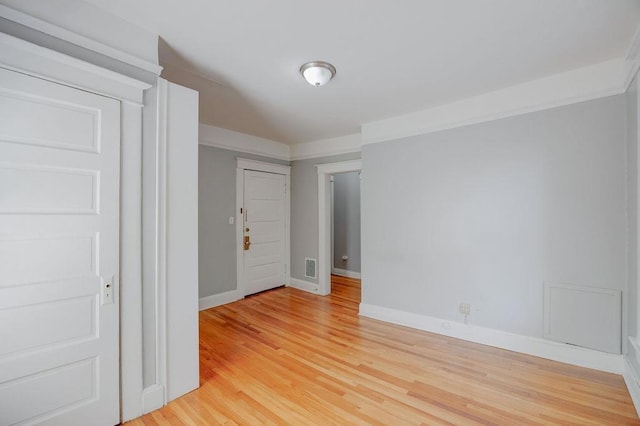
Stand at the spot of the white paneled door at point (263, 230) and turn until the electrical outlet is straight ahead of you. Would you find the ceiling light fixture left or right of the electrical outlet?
right

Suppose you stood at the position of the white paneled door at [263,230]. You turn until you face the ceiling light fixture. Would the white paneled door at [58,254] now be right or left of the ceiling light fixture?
right

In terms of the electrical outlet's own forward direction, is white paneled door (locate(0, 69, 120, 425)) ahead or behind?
ahead
